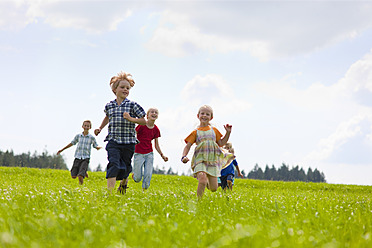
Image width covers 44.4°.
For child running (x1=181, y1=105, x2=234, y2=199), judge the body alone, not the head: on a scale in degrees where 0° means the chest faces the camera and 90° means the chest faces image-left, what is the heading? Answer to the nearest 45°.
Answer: approximately 0°

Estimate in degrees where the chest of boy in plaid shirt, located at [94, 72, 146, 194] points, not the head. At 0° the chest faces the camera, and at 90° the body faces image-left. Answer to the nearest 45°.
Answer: approximately 0°

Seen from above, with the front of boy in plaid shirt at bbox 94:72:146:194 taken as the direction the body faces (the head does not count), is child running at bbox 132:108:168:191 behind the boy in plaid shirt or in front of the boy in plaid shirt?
behind

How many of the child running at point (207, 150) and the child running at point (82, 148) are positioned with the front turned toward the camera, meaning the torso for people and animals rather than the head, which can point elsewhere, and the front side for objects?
2

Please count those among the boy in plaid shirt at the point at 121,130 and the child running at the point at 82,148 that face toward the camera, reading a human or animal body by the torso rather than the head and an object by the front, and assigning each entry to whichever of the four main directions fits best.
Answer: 2
